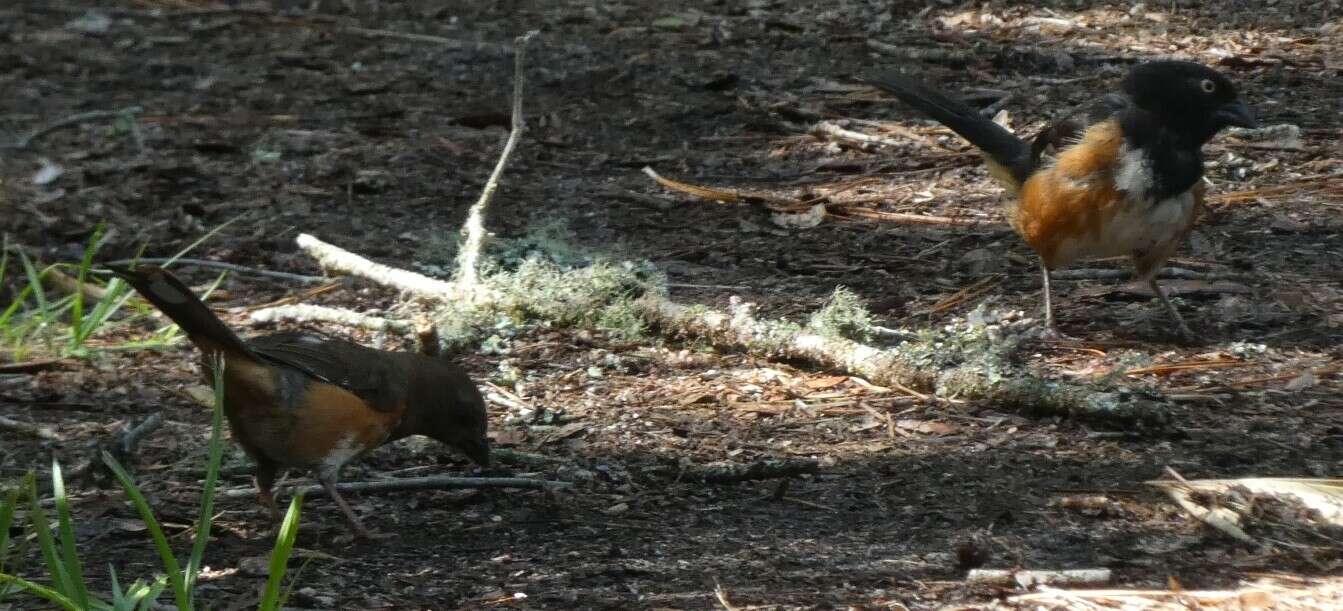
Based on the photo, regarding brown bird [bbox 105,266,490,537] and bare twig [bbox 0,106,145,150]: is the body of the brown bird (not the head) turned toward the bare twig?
no

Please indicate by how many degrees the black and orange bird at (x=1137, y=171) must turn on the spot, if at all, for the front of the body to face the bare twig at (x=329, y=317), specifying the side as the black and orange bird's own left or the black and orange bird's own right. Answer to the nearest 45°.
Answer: approximately 135° to the black and orange bird's own right

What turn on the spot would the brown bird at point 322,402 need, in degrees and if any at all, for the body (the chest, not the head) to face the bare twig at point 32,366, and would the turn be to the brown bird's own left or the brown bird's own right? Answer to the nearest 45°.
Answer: approximately 135° to the brown bird's own left

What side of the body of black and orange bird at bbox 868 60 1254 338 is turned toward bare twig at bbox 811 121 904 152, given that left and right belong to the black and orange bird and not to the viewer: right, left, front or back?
back

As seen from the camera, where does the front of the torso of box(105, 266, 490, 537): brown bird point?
to the viewer's right

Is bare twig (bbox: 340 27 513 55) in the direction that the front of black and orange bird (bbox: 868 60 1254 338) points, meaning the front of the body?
no

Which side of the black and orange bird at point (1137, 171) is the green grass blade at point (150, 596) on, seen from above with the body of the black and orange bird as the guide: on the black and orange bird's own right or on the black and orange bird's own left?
on the black and orange bird's own right

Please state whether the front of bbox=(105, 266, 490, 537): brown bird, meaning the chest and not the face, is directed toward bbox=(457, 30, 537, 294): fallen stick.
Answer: no

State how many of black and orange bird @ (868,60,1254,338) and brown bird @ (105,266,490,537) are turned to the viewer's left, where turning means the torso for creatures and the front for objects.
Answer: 0

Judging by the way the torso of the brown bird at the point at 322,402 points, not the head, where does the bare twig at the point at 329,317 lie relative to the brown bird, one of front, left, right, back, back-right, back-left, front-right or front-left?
left

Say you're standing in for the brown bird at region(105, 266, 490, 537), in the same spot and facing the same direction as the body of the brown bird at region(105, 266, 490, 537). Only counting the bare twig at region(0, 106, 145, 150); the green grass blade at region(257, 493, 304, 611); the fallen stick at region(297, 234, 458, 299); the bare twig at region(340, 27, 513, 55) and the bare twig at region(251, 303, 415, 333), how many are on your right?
1

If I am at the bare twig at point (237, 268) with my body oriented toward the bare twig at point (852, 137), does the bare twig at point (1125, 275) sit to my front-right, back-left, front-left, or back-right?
front-right

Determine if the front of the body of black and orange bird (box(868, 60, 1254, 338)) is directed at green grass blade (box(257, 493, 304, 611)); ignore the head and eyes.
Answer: no

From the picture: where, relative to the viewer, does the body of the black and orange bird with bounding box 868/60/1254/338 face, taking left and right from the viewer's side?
facing the viewer and to the right of the viewer

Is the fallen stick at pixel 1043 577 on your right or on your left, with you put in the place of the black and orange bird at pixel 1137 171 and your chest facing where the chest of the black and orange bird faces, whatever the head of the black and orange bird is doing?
on your right

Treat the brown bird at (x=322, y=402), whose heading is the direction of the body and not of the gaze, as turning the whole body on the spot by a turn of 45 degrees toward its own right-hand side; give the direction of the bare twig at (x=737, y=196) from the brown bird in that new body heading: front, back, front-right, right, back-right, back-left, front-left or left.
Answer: left

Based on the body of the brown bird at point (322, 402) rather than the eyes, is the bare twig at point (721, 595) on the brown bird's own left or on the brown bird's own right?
on the brown bird's own right
